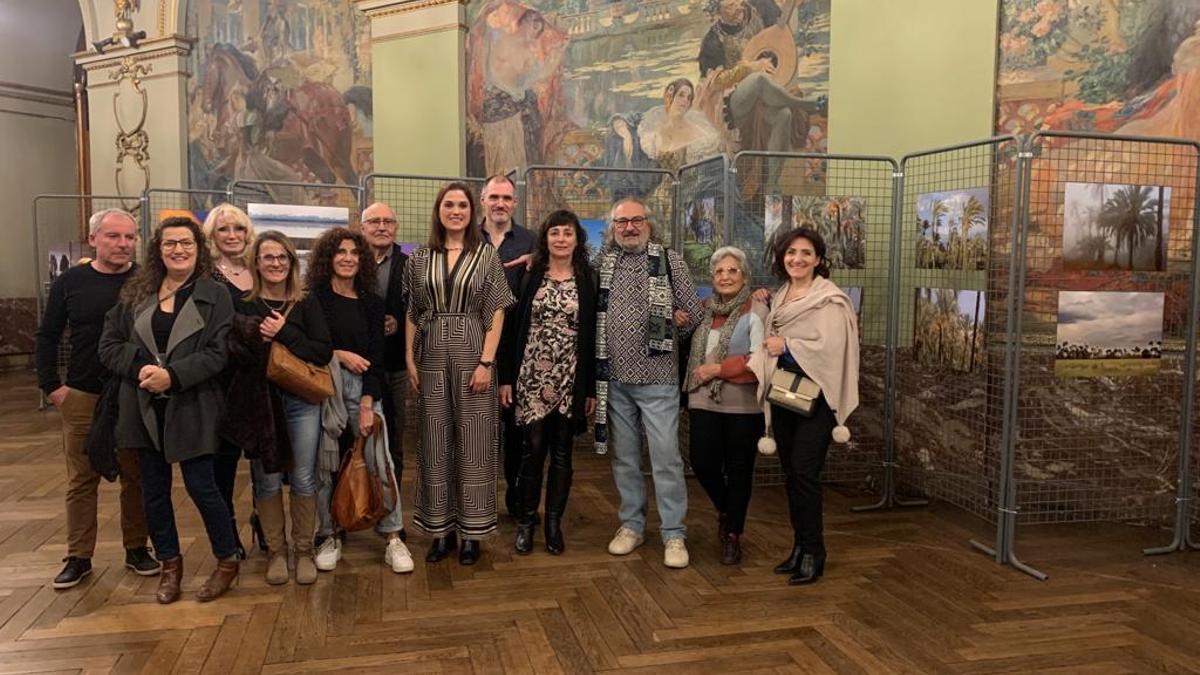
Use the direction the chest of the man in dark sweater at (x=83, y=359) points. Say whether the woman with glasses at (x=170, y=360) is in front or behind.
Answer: in front

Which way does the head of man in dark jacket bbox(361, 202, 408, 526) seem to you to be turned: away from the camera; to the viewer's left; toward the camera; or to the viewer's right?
toward the camera

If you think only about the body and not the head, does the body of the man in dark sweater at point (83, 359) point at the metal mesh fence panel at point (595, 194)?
no

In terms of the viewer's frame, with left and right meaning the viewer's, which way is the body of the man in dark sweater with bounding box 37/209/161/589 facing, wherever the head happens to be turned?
facing the viewer and to the right of the viewer

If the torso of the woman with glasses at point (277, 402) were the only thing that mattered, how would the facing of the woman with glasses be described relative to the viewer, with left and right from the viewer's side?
facing the viewer

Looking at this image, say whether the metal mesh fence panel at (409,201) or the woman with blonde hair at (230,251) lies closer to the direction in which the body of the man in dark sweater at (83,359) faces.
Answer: the woman with blonde hair

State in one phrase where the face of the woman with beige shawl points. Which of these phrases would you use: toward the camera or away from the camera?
toward the camera

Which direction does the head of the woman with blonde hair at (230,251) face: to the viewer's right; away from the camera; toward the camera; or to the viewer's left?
toward the camera

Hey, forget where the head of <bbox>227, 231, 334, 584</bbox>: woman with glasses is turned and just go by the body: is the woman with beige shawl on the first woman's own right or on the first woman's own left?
on the first woman's own left

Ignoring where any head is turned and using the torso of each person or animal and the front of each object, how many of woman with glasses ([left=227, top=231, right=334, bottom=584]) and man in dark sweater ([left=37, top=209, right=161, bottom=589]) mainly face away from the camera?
0

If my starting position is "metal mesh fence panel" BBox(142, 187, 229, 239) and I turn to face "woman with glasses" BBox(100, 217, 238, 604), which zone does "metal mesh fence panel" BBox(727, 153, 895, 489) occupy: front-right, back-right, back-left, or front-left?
front-left

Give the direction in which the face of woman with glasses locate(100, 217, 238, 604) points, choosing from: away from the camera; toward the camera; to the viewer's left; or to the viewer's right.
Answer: toward the camera

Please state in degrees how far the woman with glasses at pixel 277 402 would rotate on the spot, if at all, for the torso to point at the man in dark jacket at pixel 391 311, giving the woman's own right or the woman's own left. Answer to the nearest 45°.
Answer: approximately 135° to the woman's own left

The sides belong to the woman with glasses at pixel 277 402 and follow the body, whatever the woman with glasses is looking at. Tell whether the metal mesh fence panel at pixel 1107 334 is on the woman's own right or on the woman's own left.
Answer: on the woman's own left

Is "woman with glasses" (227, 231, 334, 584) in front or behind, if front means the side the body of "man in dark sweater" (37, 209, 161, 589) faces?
in front

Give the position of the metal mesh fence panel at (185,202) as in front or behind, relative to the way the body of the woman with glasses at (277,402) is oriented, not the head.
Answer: behind
